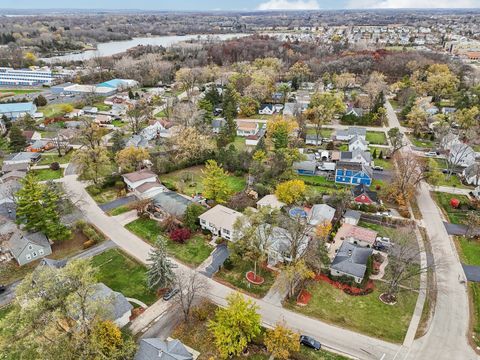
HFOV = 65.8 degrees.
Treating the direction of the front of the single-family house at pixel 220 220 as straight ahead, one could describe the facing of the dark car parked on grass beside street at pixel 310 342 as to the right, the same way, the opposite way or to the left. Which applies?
to the left

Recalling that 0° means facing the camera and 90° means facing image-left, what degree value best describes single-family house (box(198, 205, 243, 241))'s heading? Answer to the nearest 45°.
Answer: approximately 45°

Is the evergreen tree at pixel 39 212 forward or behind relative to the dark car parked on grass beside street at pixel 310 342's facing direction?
behind

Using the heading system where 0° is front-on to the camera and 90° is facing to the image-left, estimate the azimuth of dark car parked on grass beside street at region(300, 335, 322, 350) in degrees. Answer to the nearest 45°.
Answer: approximately 315°
